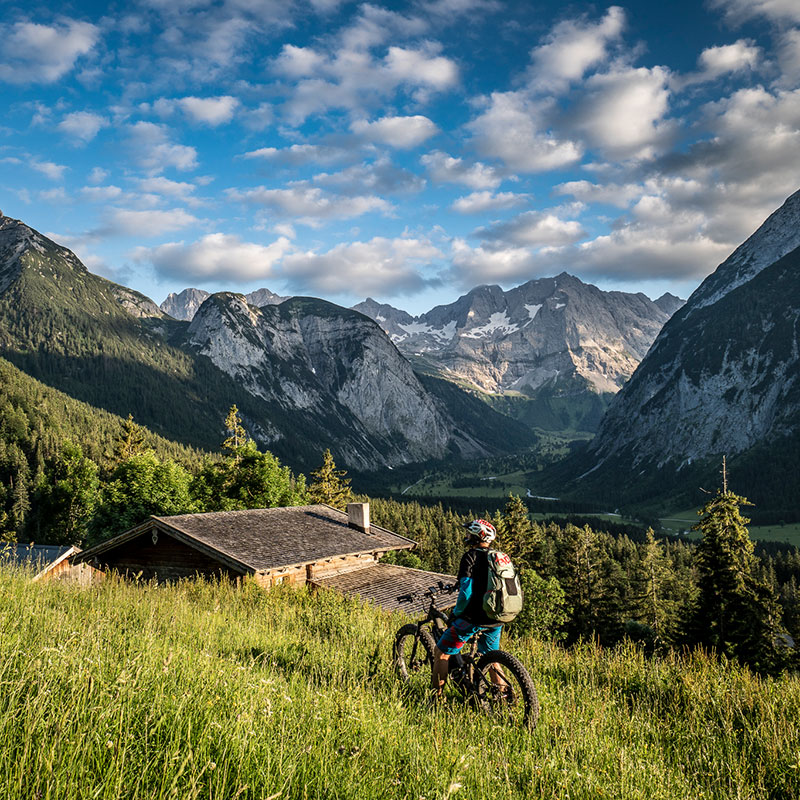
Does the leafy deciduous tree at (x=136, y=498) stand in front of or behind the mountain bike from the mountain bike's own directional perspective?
in front

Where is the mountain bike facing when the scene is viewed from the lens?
facing away from the viewer and to the left of the viewer

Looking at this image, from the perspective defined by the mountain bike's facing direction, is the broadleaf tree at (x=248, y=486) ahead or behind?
ahead

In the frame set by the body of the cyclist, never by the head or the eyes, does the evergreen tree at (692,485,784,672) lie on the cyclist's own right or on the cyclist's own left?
on the cyclist's own right

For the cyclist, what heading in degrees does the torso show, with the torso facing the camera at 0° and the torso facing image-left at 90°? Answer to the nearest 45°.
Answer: approximately 135°

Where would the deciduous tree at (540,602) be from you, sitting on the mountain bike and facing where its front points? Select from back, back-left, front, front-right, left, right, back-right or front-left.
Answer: front-right

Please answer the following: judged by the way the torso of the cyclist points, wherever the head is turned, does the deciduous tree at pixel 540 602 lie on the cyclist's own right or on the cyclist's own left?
on the cyclist's own right
